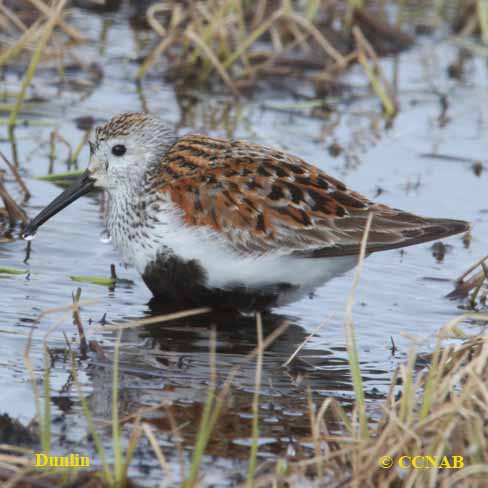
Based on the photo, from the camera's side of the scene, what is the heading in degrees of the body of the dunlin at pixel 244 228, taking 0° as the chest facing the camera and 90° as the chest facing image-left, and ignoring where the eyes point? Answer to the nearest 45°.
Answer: approximately 90°
